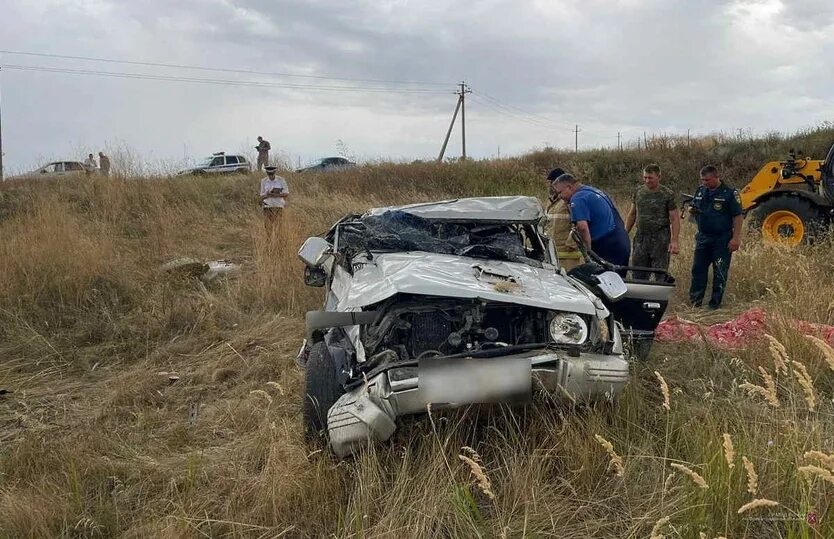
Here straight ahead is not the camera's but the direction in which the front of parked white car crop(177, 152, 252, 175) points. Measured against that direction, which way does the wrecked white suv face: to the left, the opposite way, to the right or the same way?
to the left

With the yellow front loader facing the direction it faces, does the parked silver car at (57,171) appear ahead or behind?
ahead

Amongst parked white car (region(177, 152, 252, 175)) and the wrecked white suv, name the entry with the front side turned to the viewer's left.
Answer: the parked white car

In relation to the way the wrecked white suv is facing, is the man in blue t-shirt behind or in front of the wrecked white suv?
behind

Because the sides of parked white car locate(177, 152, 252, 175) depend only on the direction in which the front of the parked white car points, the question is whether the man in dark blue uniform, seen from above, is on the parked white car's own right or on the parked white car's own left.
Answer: on the parked white car's own left

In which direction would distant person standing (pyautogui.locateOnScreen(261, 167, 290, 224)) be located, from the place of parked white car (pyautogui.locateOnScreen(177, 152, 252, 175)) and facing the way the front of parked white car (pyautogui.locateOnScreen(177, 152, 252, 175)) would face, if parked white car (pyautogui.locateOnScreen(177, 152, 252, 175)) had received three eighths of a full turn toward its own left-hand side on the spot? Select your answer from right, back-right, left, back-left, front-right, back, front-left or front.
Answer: front-right

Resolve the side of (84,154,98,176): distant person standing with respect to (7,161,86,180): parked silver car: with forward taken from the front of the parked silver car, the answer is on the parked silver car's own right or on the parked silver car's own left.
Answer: on the parked silver car's own left

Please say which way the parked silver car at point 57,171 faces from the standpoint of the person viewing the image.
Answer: facing to the left of the viewer

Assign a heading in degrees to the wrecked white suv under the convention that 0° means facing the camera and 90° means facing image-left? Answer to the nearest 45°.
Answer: approximately 0°

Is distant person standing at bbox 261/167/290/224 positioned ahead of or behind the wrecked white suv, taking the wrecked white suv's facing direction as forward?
behind

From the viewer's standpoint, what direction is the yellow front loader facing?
to the viewer's left

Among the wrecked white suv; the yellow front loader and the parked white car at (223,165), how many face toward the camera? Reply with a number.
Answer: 1
